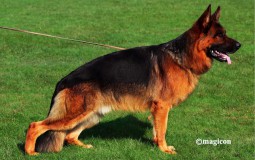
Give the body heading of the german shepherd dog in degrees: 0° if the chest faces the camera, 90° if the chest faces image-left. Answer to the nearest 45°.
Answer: approximately 270°
